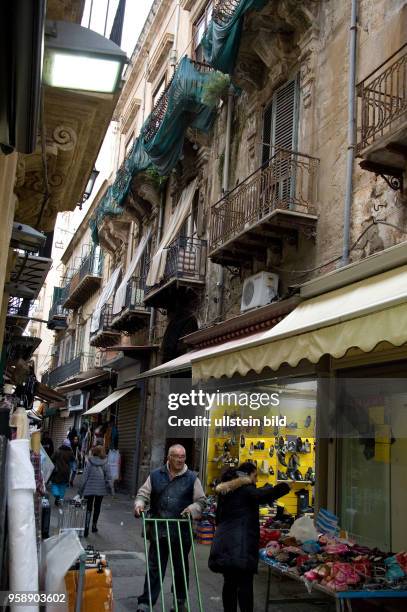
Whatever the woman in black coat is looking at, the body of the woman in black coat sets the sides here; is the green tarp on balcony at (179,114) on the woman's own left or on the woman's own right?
on the woman's own left

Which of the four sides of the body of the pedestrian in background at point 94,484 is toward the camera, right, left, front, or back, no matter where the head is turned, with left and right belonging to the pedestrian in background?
back

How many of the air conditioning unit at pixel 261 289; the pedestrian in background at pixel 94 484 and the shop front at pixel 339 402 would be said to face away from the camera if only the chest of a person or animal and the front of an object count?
1

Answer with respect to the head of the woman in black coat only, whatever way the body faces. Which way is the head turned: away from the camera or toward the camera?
away from the camera

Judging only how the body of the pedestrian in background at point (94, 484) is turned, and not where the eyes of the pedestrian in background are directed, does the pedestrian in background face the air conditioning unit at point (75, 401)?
yes

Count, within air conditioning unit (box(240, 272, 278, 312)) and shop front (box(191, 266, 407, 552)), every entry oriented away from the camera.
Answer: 0

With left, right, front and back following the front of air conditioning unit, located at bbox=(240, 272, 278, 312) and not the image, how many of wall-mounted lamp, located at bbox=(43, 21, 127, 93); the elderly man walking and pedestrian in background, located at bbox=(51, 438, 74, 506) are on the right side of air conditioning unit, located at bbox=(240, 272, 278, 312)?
1

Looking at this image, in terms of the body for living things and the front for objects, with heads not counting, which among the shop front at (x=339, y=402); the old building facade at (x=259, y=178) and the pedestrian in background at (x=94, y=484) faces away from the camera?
the pedestrian in background

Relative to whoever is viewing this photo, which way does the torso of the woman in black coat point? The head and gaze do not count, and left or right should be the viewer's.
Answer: facing away from the viewer and to the right of the viewer

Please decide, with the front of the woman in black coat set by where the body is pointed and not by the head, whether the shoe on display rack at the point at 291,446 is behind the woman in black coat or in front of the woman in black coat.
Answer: in front

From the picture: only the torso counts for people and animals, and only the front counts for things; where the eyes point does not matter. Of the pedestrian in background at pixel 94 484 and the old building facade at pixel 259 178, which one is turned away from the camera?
the pedestrian in background

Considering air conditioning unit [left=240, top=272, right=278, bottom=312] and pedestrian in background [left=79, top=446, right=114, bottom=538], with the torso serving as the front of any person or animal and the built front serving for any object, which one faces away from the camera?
the pedestrian in background

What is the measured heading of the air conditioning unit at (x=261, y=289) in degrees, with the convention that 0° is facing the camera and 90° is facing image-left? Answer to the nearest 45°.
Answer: approximately 45°
